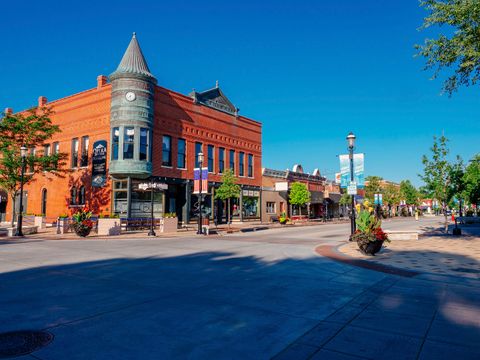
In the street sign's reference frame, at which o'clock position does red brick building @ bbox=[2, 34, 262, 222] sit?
The red brick building is roughly at 4 o'clock from the street sign.

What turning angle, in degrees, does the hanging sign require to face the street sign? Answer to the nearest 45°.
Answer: approximately 45° to its left

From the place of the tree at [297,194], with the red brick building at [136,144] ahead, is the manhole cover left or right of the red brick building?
left

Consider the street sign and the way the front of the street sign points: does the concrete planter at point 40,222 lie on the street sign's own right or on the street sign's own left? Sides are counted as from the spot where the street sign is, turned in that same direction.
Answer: on the street sign's own right

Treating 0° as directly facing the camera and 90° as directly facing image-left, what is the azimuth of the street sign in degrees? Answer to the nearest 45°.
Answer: approximately 0°

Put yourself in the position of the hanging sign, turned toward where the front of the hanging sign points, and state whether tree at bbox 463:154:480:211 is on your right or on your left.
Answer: on your left
